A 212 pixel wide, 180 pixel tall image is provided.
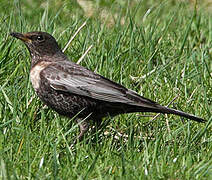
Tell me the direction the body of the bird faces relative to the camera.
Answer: to the viewer's left
